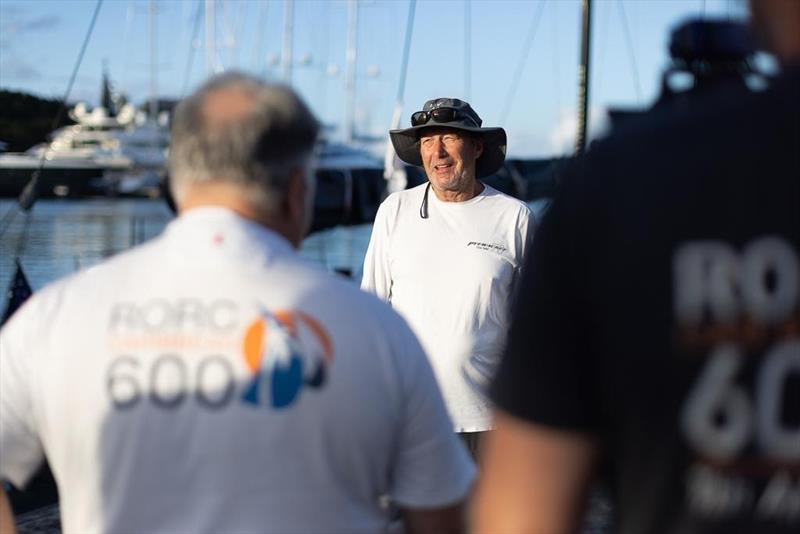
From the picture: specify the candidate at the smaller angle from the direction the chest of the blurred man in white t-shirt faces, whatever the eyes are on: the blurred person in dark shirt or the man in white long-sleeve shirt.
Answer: the man in white long-sleeve shirt

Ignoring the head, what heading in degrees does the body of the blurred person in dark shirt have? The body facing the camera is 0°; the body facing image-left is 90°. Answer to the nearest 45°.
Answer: approximately 180°

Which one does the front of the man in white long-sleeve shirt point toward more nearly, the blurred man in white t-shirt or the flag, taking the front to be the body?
the blurred man in white t-shirt

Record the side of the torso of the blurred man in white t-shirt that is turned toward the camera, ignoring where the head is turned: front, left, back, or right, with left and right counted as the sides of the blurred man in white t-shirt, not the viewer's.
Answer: back

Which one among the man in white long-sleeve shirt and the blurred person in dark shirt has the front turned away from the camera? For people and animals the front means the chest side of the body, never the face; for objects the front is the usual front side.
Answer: the blurred person in dark shirt

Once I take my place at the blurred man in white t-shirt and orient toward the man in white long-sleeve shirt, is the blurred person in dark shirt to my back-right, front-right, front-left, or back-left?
back-right

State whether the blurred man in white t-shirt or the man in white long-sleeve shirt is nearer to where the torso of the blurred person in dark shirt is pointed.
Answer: the man in white long-sleeve shirt

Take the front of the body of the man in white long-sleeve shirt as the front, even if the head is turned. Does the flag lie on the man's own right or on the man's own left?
on the man's own right

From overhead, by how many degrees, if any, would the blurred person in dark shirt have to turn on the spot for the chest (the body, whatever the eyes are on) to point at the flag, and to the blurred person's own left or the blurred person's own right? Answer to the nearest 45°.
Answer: approximately 45° to the blurred person's own left

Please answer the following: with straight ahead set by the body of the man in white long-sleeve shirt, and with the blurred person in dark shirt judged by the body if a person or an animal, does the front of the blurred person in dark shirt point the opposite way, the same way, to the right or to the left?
the opposite way

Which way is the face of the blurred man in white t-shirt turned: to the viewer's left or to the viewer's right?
to the viewer's right

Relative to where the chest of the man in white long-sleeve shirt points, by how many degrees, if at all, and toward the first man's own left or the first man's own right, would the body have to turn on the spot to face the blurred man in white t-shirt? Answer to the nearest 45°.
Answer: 0° — they already face them
